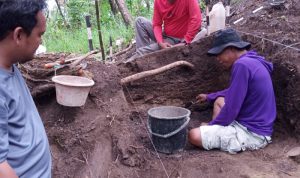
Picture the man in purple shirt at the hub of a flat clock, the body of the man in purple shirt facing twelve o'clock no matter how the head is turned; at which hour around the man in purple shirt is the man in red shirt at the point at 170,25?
The man in red shirt is roughly at 2 o'clock from the man in purple shirt.

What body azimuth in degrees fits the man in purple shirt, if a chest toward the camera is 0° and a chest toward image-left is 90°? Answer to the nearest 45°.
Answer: approximately 90°

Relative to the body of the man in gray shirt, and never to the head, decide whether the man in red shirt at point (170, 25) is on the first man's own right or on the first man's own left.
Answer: on the first man's own left

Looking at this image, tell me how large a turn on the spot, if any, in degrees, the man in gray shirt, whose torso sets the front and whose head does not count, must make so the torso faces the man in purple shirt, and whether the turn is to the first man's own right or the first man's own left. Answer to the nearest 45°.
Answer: approximately 45° to the first man's own left

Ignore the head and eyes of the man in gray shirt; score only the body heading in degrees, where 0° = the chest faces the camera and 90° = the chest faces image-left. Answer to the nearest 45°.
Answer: approximately 270°

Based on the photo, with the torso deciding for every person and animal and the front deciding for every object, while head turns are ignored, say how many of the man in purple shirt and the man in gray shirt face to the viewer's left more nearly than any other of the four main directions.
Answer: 1

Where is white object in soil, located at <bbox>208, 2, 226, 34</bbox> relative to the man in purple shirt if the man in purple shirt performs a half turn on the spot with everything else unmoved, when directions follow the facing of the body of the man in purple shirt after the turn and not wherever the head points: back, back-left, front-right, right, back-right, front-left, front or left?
left

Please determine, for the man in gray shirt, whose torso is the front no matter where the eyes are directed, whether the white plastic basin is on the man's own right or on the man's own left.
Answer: on the man's own left
